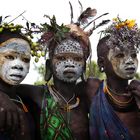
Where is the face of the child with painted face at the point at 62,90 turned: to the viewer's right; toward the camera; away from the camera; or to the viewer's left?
toward the camera

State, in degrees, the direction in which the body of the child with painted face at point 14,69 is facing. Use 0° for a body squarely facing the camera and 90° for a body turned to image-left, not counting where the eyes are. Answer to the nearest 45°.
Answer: approximately 315°

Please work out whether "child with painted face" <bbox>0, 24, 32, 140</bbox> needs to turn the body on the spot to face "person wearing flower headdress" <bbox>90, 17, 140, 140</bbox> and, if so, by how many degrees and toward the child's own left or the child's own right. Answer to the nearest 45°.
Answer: approximately 45° to the child's own left

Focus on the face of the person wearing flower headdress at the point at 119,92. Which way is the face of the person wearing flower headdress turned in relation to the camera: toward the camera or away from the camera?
toward the camera
